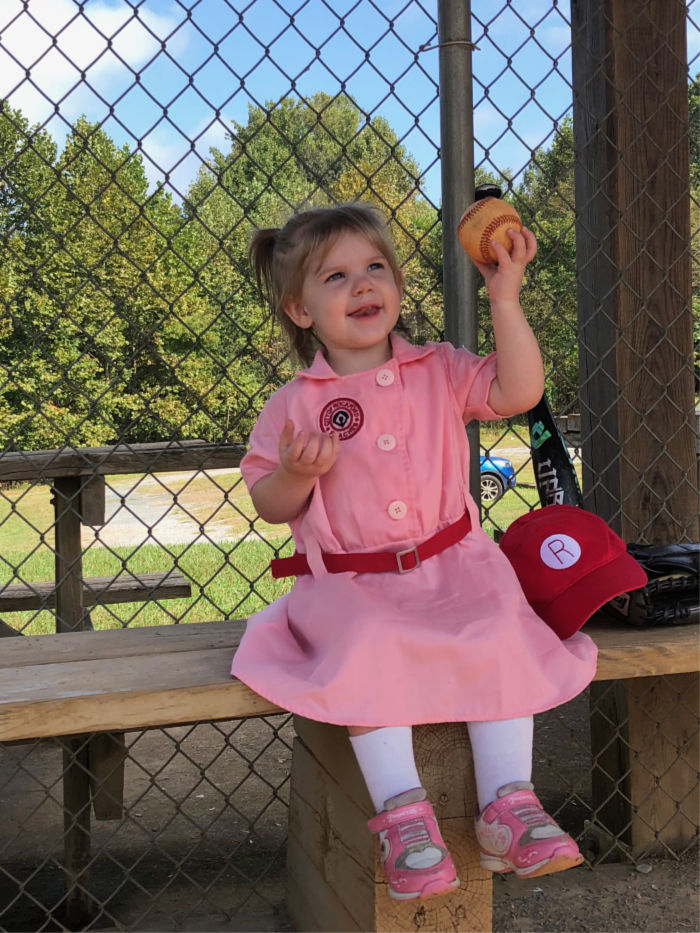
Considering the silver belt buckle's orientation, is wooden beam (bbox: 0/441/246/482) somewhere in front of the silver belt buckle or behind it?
behind

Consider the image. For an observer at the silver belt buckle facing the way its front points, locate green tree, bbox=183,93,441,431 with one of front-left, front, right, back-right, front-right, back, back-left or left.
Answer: back

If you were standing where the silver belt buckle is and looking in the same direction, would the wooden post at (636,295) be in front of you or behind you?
behind

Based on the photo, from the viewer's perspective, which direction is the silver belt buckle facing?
toward the camera

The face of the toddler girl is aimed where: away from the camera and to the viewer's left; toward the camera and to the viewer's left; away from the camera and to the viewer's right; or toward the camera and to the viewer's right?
toward the camera and to the viewer's right
